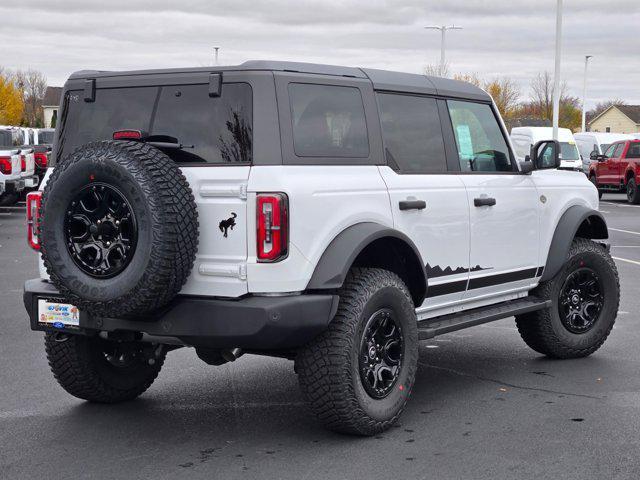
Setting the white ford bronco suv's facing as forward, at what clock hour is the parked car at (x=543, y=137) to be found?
The parked car is roughly at 11 o'clock from the white ford bronco suv.

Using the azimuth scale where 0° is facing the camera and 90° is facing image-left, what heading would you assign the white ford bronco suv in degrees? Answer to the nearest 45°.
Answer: approximately 225°

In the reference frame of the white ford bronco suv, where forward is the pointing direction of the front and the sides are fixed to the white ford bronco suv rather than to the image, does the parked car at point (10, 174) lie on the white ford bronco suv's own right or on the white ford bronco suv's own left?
on the white ford bronco suv's own left

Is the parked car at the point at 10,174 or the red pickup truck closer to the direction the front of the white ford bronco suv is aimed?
the red pickup truck

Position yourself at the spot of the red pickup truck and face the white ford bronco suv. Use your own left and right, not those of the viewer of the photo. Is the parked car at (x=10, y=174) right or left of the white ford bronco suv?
right

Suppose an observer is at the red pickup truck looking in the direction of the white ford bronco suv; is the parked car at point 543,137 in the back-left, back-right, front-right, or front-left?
back-right
